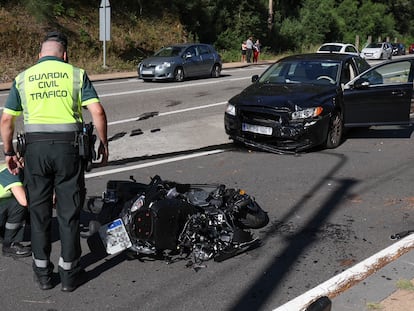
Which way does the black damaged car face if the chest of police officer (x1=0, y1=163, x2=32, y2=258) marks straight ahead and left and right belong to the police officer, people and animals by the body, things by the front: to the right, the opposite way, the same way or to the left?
the opposite way

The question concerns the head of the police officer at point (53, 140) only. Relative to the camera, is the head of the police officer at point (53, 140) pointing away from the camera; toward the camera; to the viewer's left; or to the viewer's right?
away from the camera

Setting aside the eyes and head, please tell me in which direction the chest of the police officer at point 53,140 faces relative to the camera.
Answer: away from the camera

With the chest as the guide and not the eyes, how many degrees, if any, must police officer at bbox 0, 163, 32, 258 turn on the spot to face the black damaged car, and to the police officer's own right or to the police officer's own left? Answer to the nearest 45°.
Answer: approximately 45° to the police officer's own left

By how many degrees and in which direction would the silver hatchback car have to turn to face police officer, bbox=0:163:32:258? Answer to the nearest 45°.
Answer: approximately 45° to its left

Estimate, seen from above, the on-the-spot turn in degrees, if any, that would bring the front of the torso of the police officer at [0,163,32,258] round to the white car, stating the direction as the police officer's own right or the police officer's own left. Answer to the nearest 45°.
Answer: approximately 45° to the police officer's own left

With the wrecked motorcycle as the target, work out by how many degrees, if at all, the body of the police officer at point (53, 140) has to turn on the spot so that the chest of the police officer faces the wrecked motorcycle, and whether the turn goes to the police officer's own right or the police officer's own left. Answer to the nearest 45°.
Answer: approximately 90° to the police officer's own right

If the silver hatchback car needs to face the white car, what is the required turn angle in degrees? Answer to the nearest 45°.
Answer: approximately 180°

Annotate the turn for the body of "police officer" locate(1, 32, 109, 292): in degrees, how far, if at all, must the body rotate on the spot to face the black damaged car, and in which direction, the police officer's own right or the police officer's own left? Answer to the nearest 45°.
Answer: approximately 45° to the police officer's own right

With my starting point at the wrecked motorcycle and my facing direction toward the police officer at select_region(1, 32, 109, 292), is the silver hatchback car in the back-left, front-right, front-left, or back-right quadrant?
back-right
